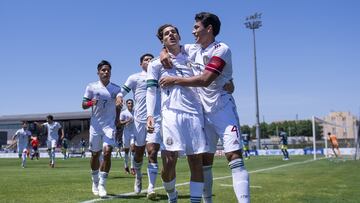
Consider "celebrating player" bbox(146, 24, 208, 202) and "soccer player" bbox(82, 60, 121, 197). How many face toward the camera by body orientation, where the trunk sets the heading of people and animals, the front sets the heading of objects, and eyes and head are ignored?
2

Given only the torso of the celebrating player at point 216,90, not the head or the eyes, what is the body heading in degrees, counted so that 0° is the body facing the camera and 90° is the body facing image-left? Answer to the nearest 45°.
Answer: approximately 45°

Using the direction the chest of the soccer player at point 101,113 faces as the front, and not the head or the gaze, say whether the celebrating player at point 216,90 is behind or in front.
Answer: in front

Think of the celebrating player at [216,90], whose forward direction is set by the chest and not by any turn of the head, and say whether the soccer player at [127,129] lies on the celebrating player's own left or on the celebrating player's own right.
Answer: on the celebrating player's own right

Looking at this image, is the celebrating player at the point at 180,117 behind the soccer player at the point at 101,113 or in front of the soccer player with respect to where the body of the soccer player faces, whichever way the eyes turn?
in front

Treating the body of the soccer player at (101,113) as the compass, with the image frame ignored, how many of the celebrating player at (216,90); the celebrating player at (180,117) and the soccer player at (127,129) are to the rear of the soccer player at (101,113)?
1

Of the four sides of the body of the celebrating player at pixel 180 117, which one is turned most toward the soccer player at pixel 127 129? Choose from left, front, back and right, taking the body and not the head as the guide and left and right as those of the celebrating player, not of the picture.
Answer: back

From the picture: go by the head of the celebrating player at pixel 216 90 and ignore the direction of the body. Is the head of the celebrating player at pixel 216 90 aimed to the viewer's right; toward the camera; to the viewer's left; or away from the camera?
to the viewer's left

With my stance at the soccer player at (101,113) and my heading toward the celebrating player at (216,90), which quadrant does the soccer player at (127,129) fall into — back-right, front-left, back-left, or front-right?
back-left
